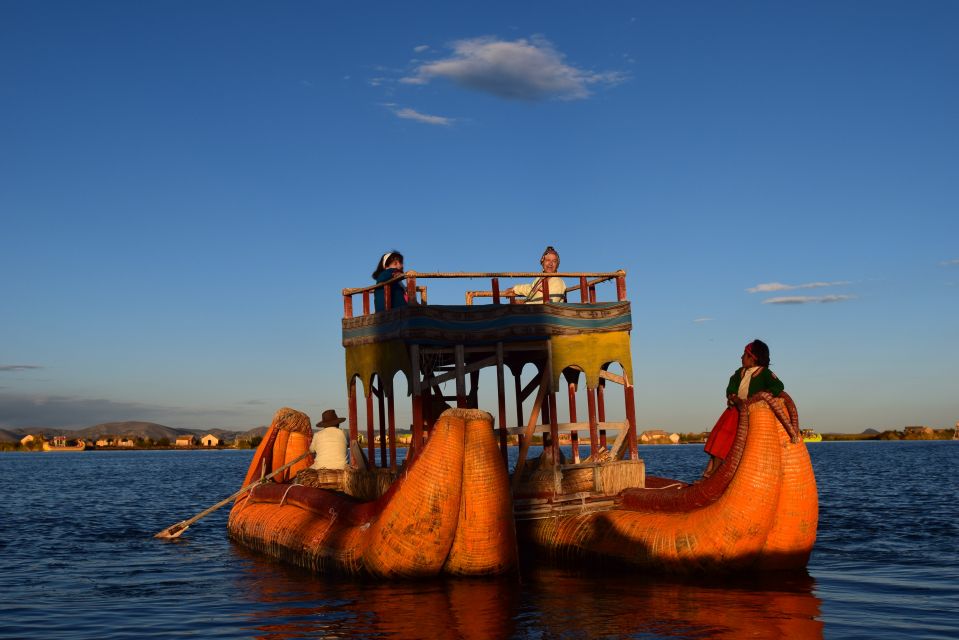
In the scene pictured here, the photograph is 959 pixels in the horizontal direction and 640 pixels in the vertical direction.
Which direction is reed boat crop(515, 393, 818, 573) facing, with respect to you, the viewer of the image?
facing the viewer and to the right of the viewer

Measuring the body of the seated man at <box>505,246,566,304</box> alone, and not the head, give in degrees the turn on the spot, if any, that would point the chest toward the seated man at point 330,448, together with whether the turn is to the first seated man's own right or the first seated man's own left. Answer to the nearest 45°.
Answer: approximately 90° to the first seated man's own right

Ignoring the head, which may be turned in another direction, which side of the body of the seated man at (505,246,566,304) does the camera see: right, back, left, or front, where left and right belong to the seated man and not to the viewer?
front

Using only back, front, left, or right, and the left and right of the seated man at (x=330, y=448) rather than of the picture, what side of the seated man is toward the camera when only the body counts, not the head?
back
